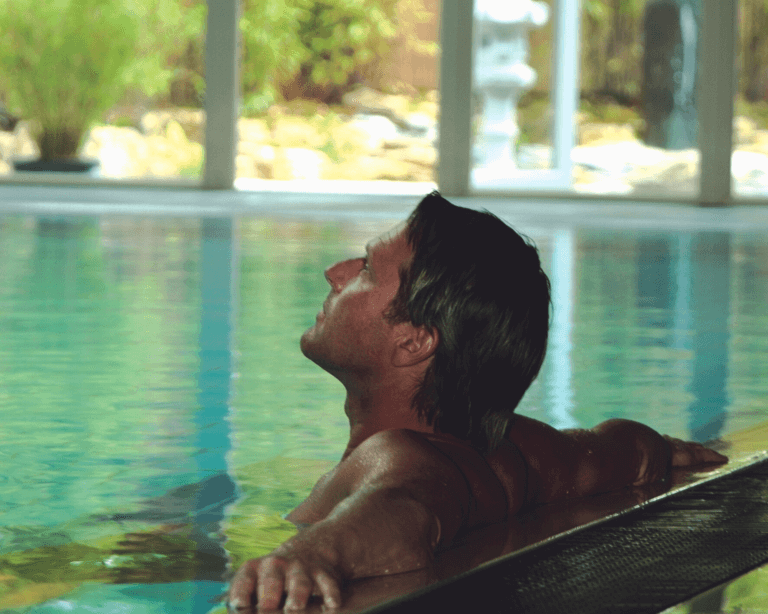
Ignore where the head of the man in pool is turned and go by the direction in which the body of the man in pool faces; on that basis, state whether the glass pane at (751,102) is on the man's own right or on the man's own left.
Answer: on the man's own right

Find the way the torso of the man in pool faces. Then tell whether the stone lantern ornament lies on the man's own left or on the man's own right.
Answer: on the man's own right

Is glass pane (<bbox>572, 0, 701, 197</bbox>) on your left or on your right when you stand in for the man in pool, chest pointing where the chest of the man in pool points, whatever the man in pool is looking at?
on your right

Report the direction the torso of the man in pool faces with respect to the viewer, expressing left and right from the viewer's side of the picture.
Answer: facing away from the viewer and to the left of the viewer

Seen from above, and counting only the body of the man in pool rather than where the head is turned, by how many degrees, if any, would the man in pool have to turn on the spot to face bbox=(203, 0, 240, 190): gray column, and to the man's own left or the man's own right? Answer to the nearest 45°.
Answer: approximately 45° to the man's own right

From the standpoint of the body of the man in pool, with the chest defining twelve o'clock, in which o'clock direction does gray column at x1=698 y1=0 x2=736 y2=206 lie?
The gray column is roughly at 2 o'clock from the man in pool.

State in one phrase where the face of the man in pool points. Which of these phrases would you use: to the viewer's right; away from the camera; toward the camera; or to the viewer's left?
to the viewer's left

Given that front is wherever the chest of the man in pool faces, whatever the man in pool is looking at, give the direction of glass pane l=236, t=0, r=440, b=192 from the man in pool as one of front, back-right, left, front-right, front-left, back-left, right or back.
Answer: front-right

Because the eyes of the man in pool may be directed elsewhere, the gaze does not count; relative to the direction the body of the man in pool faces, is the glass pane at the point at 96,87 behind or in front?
in front
